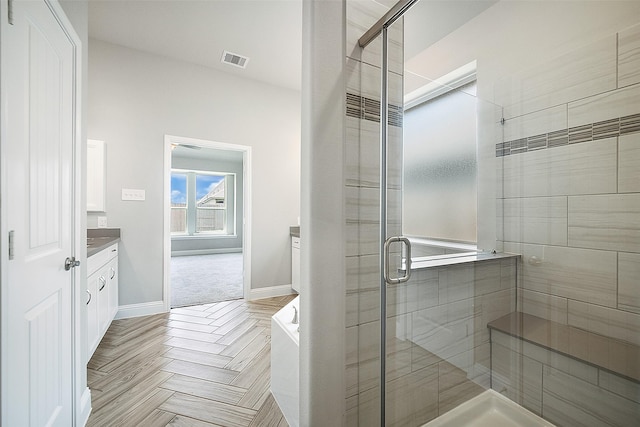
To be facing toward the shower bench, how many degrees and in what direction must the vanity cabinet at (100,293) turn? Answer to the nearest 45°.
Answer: approximately 45° to its right

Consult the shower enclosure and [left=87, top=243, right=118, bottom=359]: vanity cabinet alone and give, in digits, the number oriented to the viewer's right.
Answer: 1

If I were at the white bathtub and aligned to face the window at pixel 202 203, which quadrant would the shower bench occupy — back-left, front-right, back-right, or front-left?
back-right

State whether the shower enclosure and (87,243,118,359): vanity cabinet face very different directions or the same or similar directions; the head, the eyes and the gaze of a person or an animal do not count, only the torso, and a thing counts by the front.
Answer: very different directions

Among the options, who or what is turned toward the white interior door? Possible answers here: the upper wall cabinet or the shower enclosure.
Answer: the shower enclosure

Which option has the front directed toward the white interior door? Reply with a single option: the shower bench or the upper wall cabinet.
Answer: the shower bench

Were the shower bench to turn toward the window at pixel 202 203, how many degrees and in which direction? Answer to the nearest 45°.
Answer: approximately 45° to its right

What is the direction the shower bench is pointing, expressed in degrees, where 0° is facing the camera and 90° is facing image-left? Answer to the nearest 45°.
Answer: approximately 45°

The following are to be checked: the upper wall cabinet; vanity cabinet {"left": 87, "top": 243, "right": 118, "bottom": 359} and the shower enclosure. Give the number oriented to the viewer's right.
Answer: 2

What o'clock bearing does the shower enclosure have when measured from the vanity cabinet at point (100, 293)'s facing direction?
The shower enclosure is roughly at 2 o'clock from the vanity cabinet.

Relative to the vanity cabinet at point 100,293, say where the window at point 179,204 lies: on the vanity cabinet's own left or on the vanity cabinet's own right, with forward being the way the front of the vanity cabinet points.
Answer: on the vanity cabinet's own left

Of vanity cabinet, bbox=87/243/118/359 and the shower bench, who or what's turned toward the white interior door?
the shower bench

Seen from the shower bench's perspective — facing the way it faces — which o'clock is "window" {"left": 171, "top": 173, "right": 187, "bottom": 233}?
The window is roughly at 2 o'clock from the shower bench.

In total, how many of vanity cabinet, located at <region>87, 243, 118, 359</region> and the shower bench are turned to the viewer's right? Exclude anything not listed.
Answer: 1

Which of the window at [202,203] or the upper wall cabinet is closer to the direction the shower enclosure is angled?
the upper wall cabinet

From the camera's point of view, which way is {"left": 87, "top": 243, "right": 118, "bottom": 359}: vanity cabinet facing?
to the viewer's right

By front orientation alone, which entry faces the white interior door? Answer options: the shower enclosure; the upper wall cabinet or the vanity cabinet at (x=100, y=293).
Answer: the shower enclosure

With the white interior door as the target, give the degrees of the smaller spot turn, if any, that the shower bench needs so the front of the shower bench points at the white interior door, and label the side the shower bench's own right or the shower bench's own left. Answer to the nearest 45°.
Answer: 0° — it already faces it

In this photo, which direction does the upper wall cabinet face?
to the viewer's right
